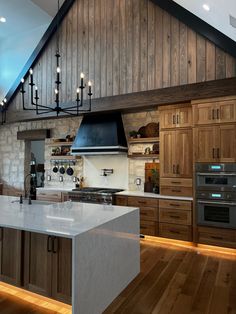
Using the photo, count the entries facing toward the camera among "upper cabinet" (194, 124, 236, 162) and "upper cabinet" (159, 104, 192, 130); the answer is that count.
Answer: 2

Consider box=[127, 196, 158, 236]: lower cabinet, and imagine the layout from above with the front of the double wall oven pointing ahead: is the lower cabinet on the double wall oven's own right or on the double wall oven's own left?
on the double wall oven's own right

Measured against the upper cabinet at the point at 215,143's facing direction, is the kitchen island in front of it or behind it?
in front

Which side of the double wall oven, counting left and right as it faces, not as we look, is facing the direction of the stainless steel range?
right

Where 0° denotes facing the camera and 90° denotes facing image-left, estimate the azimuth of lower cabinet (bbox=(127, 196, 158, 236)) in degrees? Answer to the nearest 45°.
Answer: approximately 45°
